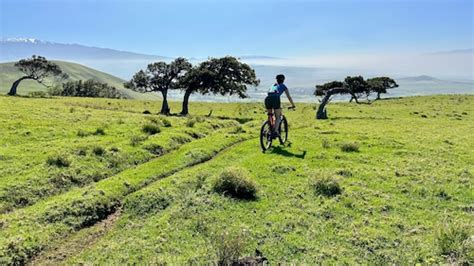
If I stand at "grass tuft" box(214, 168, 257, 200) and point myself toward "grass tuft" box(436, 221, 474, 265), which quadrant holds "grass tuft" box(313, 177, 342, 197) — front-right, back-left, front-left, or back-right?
front-left

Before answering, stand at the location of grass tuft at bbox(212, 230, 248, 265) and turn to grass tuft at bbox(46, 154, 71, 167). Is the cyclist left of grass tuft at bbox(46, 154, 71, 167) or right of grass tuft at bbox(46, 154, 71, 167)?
right

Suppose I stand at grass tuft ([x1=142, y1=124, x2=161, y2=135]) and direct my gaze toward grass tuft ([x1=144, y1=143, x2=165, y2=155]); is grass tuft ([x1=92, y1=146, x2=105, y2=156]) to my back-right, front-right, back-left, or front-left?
front-right

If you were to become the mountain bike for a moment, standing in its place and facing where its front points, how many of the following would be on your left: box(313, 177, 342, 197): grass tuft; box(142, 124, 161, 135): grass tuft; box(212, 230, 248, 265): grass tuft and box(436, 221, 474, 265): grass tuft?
1

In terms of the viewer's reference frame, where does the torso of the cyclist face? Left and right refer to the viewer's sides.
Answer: facing away from the viewer and to the right of the viewer

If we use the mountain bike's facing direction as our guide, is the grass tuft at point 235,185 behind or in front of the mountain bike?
behind

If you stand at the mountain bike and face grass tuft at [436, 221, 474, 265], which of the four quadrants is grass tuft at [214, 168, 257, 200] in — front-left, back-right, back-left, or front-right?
front-right

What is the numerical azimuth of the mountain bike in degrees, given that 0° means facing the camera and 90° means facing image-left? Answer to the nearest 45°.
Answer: approximately 225°

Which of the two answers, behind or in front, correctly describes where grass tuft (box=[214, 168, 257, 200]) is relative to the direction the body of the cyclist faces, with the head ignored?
behind

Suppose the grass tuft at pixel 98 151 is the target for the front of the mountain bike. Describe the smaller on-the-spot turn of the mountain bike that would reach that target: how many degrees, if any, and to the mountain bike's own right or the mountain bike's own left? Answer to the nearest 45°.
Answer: approximately 135° to the mountain bike's own left

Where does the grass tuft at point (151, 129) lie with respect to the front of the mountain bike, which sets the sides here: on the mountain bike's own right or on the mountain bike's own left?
on the mountain bike's own left

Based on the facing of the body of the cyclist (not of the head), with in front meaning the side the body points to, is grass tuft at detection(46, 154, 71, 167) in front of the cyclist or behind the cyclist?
behind
